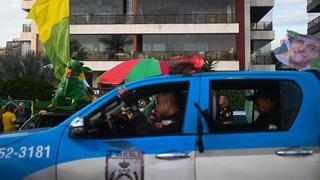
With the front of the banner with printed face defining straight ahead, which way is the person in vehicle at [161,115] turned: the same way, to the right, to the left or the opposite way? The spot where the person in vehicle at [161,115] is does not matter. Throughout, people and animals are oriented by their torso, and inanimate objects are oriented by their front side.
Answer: to the right

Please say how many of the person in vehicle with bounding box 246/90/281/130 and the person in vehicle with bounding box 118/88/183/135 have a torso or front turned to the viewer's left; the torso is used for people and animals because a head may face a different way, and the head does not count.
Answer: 2

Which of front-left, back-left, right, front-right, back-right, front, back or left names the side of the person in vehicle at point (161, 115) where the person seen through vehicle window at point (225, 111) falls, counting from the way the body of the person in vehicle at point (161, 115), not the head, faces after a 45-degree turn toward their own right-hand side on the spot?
right

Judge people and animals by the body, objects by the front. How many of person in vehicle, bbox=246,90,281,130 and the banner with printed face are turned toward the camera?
1

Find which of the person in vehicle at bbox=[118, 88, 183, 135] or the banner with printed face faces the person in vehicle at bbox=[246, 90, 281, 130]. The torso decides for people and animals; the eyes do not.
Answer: the banner with printed face

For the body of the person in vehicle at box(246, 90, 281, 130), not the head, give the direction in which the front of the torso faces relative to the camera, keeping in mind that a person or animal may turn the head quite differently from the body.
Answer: to the viewer's left

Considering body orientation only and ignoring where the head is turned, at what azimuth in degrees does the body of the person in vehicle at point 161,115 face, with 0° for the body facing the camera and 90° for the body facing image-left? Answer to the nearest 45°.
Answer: approximately 90°

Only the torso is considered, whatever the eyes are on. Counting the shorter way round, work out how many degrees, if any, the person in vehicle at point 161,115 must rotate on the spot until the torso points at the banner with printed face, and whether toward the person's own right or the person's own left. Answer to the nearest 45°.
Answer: approximately 135° to the person's own right

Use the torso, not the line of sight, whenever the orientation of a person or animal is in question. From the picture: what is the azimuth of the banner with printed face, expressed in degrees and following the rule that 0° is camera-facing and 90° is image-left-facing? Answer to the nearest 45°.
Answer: approximately 0°

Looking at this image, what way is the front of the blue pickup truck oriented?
to the viewer's left

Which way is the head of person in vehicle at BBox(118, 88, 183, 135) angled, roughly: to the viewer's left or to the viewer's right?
to the viewer's left

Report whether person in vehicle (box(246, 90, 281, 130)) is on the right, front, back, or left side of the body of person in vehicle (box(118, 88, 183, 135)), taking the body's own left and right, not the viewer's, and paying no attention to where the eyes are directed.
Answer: back

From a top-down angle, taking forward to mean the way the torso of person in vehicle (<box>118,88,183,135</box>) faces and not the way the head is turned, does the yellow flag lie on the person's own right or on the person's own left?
on the person's own right
